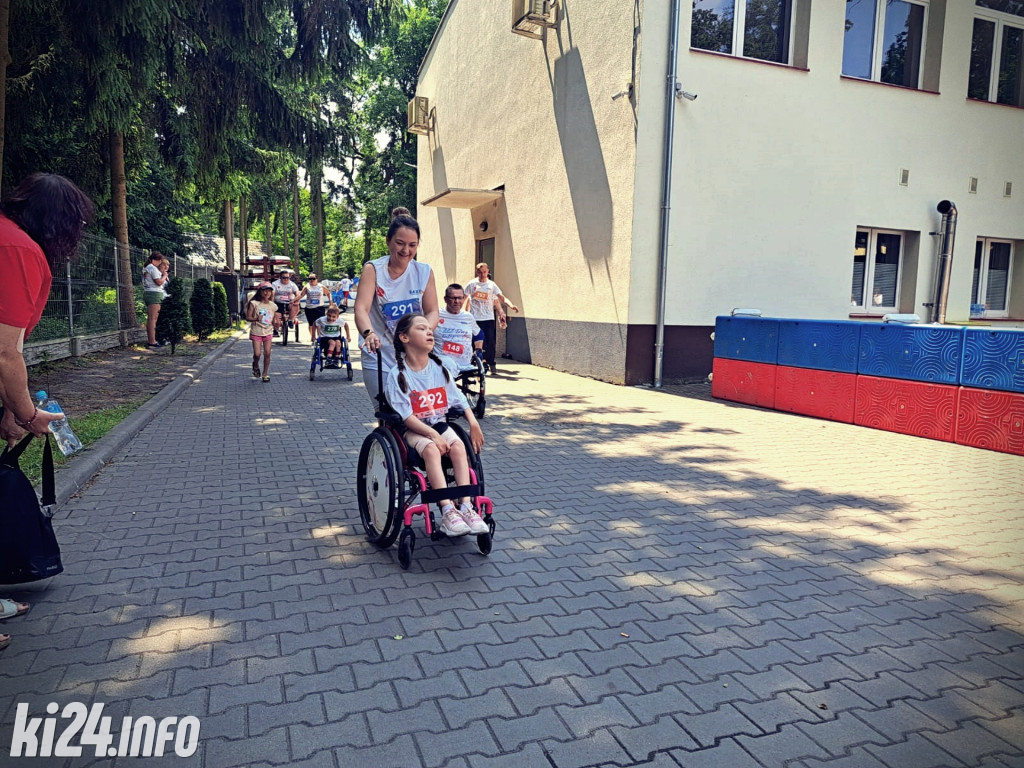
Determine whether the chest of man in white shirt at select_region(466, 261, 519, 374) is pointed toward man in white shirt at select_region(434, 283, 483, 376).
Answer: yes

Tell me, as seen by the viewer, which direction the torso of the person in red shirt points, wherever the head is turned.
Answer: to the viewer's right

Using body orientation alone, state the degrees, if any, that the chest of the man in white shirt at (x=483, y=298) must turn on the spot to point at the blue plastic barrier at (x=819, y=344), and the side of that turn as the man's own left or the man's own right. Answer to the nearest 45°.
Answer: approximately 45° to the man's own left

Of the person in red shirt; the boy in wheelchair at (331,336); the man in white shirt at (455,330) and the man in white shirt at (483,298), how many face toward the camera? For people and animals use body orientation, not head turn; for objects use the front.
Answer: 3

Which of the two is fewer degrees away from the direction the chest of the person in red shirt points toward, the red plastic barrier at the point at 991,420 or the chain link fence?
the red plastic barrier

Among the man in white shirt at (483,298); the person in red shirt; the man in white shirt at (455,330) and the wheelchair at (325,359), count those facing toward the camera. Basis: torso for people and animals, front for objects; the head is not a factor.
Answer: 3

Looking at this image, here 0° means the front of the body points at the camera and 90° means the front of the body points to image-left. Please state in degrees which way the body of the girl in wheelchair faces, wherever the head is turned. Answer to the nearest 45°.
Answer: approximately 315°

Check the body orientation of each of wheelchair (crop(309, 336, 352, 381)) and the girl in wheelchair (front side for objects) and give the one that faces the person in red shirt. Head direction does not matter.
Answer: the wheelchair

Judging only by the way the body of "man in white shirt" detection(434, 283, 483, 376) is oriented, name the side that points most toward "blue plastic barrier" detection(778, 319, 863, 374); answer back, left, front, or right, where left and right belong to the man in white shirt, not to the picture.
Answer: left

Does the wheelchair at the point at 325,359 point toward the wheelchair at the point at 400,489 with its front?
yes

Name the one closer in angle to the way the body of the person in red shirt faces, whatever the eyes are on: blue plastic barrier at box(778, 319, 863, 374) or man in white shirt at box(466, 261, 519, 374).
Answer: the blue plastic barrier
